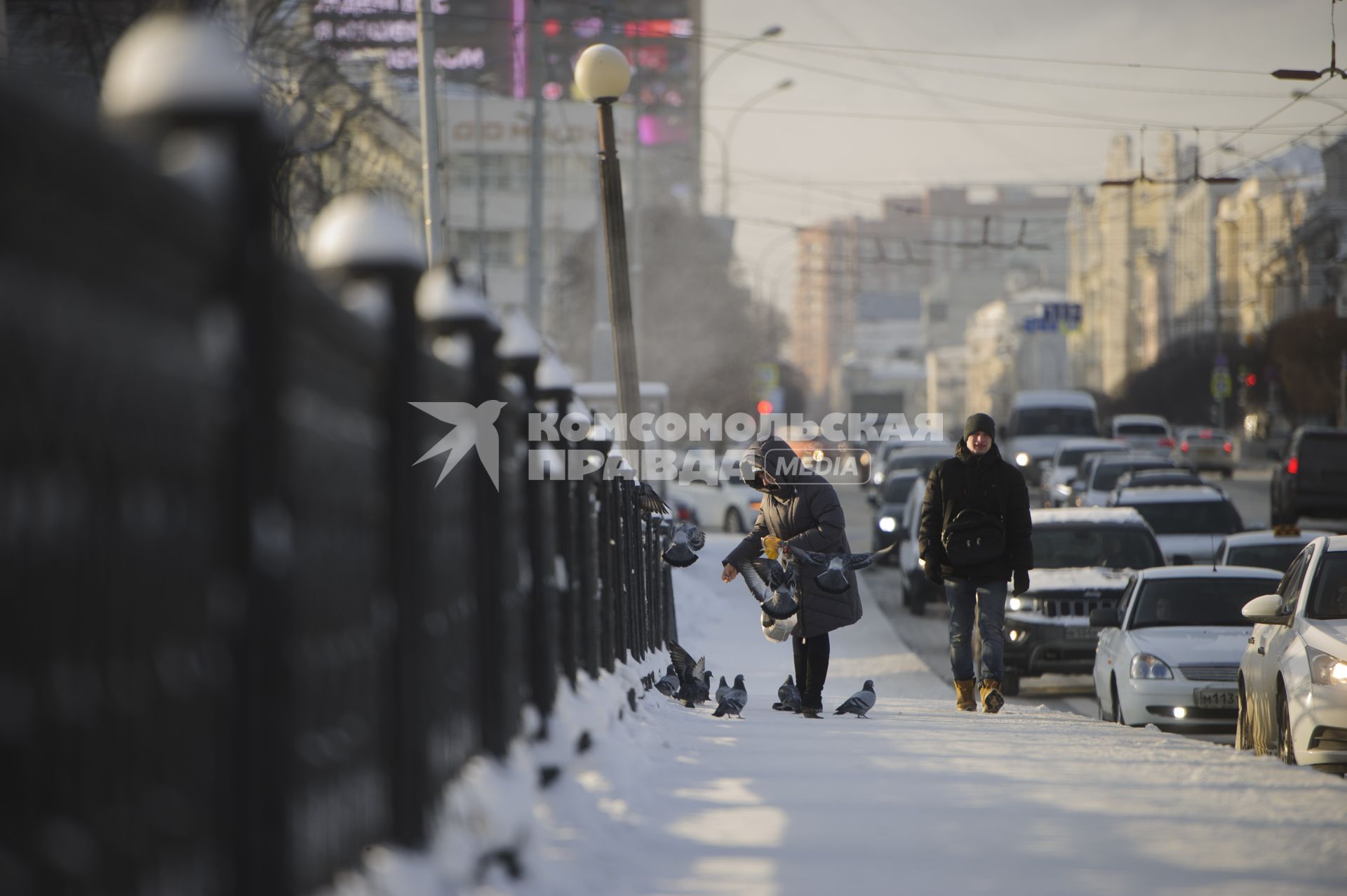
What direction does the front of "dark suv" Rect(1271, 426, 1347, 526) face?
away from the camera

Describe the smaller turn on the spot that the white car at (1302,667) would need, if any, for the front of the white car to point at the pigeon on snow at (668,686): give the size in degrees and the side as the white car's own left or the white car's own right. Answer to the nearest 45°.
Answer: approximately 135° to the white car's own right

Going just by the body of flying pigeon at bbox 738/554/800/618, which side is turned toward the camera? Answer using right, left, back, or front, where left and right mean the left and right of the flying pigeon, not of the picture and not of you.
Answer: back

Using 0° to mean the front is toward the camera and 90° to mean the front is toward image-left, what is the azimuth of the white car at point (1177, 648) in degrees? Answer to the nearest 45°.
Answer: approximately 0°

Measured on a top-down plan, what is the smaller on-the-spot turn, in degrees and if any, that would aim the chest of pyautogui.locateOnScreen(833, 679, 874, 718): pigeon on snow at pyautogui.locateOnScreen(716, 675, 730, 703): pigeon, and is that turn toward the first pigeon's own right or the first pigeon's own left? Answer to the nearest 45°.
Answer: approximately 135° to the first pigeon's own right

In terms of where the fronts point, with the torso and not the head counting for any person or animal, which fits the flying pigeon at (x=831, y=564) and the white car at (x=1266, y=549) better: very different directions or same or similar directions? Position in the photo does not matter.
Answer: very different directions

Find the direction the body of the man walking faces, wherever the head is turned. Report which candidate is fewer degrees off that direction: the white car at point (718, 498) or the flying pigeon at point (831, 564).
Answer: the flying pigeon

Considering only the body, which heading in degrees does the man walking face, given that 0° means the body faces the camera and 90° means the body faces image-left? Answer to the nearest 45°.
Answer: approximately 0°

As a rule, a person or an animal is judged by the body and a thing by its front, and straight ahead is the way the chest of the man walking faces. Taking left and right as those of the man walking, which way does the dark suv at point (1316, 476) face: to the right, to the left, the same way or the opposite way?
the opposite way
